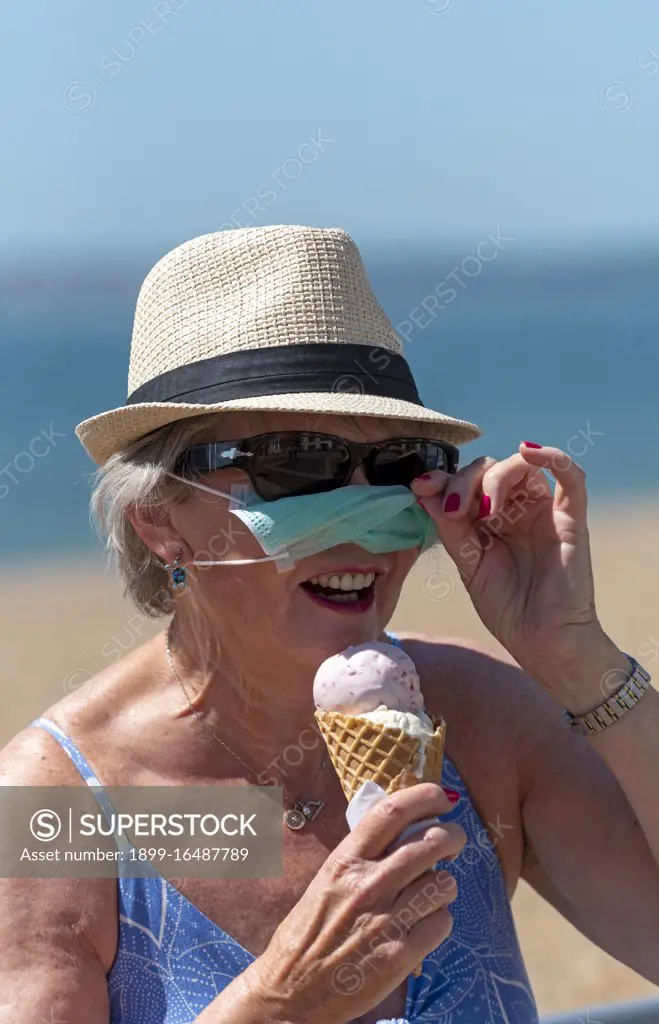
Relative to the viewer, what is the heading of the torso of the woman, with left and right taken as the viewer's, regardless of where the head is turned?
facing the viewer and to the right of the viewer

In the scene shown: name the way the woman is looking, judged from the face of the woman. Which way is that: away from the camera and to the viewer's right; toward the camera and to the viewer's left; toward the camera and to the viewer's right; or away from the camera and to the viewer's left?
toward the camera and to the viewer's right
